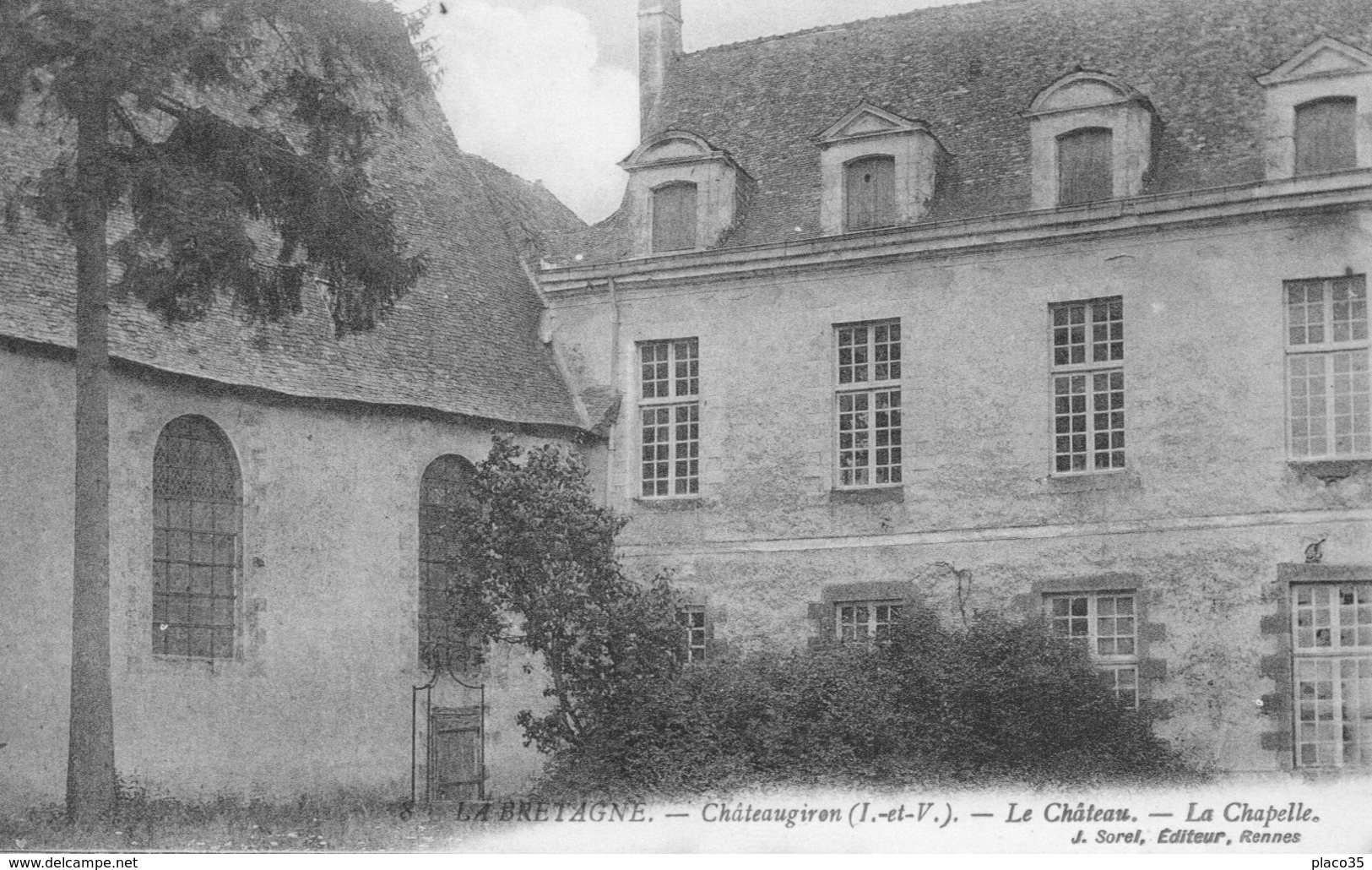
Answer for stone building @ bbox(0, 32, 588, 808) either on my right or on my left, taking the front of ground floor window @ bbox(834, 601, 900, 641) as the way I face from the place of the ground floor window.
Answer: on my right

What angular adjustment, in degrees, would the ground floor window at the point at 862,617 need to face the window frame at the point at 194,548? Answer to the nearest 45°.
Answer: approximately 90° to its right

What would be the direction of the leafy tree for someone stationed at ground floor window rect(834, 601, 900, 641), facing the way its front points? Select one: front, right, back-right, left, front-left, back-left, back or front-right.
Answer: front-right

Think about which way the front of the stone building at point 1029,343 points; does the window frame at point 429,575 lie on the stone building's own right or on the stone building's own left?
on the stone building's own right

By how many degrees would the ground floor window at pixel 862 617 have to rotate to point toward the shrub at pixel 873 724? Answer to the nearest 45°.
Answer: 0° — it already faces it

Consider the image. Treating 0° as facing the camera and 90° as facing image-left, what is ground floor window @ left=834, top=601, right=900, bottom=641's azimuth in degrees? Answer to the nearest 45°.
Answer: approximately 0°

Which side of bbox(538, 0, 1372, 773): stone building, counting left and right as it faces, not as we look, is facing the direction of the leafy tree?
right

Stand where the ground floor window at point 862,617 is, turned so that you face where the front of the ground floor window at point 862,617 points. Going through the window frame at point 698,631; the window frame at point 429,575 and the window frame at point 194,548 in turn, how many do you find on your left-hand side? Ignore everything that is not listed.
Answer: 0

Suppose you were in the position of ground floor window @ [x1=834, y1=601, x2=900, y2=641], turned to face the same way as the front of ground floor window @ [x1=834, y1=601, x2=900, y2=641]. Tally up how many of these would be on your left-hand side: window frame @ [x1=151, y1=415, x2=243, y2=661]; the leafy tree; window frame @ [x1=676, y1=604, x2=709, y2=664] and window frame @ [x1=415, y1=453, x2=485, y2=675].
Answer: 0

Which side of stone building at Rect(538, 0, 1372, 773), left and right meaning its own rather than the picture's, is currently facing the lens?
front

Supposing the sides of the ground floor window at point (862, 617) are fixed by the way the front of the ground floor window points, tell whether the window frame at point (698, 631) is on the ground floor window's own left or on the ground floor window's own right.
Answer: on the ground floor window's own right

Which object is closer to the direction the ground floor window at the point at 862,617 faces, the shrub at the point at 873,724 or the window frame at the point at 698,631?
the shrub

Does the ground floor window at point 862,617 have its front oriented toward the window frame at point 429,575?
no
